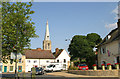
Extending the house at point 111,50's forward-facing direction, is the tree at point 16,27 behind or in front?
in front

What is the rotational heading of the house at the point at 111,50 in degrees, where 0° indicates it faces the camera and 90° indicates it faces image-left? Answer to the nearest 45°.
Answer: approximately 45°

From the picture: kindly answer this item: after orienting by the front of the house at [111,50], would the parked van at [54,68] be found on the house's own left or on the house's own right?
on the house's own right
